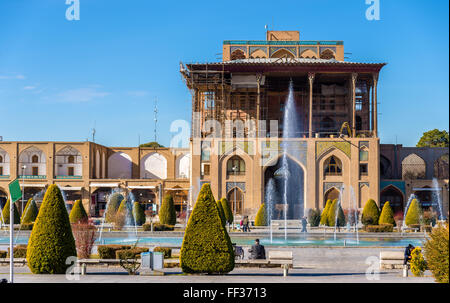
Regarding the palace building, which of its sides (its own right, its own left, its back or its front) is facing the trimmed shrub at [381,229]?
front

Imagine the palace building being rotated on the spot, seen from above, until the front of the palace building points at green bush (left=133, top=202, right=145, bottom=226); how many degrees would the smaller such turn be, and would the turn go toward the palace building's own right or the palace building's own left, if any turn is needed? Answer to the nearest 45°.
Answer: approximately 45° to the palace building's own right

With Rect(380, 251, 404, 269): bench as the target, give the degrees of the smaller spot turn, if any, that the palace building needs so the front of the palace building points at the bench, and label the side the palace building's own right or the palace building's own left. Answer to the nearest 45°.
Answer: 0° — it already faces it

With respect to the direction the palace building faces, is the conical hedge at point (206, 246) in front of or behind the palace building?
in front

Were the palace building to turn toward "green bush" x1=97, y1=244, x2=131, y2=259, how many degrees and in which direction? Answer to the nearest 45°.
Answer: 0° — it already faces it

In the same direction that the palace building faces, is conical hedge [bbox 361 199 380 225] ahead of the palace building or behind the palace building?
ahead

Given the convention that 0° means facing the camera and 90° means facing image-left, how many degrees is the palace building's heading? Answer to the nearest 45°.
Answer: approximately 0°

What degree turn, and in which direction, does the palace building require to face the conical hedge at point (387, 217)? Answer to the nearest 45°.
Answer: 0° — it already faces it
